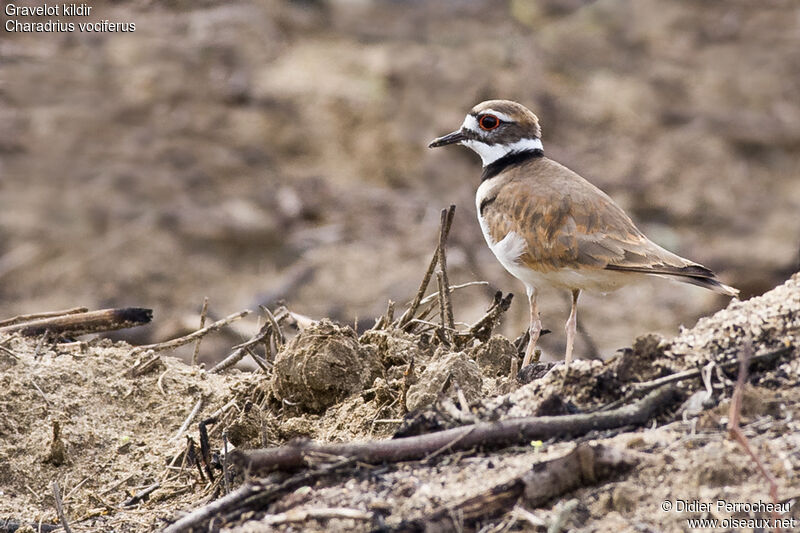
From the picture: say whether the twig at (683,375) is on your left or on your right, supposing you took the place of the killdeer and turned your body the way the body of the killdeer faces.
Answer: on your left

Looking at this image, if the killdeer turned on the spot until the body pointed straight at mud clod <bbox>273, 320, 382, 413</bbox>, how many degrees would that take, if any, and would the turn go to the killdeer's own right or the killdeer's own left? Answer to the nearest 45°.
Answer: approximately 45° to the killdeer's own left

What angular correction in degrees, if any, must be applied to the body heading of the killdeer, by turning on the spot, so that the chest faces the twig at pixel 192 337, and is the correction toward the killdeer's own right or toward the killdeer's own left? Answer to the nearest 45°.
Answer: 0° — it already faces it

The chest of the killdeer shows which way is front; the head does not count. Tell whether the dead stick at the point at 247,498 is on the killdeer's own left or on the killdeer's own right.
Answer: on the killdeer's own left

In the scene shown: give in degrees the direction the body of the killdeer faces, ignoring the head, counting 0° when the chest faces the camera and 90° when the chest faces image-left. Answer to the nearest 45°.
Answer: approximately 90°

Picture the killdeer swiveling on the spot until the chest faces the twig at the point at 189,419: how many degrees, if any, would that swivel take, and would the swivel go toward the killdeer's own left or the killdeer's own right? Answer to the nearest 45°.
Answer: approximately 45° to the killdeer's own left

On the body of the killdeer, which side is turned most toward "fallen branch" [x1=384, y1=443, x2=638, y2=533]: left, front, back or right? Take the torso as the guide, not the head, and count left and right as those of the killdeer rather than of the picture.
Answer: left
